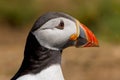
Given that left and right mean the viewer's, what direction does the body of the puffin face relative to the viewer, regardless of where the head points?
facing to the right of the viewer
